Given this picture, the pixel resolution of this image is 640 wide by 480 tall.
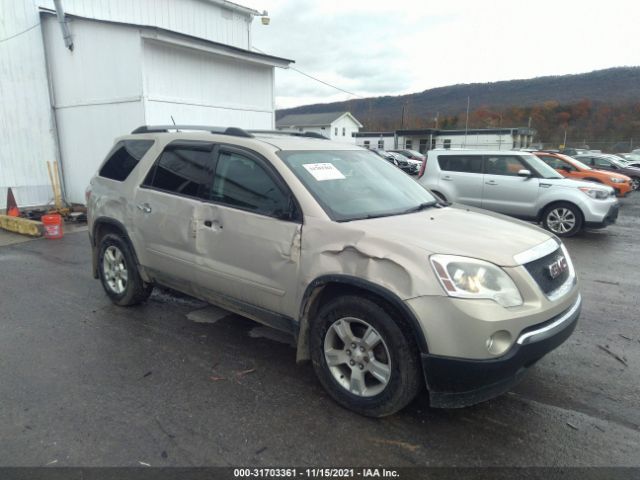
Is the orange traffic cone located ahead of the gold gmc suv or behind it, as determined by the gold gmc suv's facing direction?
behind

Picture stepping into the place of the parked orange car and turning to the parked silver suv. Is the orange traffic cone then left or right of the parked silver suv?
right

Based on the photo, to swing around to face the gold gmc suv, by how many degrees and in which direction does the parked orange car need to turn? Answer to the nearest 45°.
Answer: approximately 45° to its right

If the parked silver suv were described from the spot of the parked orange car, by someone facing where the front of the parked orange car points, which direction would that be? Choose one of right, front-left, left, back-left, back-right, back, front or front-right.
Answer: front-right

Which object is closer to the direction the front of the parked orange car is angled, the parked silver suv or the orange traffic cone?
the parked silver suv

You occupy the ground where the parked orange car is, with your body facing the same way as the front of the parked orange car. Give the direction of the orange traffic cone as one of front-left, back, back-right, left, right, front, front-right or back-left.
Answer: right

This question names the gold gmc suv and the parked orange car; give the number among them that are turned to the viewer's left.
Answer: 0

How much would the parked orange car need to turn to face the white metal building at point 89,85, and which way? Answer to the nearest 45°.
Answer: approximately 90° to its right

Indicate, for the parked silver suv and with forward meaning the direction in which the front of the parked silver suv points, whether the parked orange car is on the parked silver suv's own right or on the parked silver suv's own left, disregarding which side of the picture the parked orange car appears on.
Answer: on the parked silver suv's own left

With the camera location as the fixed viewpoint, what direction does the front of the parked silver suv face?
facing the viewer and to the right of the viewer

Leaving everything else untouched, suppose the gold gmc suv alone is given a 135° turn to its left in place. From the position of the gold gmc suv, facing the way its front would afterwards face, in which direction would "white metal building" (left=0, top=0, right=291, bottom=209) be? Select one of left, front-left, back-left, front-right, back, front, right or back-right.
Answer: front-left

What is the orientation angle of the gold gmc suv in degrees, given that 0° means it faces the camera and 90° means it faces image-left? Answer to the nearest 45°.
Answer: approximately 315°
